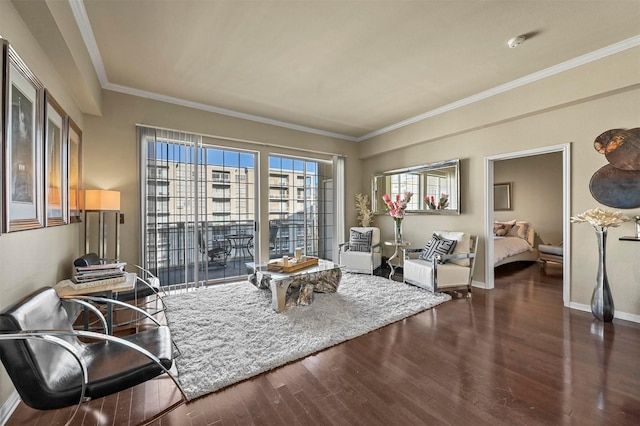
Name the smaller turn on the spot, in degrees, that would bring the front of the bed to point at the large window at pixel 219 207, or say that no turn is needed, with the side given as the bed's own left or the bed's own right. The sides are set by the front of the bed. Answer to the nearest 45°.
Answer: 0° — it already faces it

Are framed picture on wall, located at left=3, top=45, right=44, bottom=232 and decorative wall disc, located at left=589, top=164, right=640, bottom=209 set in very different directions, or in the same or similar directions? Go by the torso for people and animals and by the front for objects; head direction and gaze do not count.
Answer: very different directions

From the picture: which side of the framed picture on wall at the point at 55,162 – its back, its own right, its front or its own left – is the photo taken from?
right

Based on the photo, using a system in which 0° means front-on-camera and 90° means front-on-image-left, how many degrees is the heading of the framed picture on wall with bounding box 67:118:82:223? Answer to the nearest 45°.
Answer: approximately 270°

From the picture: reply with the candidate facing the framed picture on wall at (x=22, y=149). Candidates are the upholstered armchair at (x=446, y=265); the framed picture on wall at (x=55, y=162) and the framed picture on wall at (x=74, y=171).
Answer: the upholstered armchair

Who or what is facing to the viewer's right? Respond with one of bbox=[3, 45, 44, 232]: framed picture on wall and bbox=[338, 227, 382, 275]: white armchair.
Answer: the framed picture on wall

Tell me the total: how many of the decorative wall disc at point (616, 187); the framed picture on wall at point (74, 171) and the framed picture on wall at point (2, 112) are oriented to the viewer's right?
2

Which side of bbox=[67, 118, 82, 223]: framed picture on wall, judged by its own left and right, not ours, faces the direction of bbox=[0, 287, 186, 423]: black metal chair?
right
